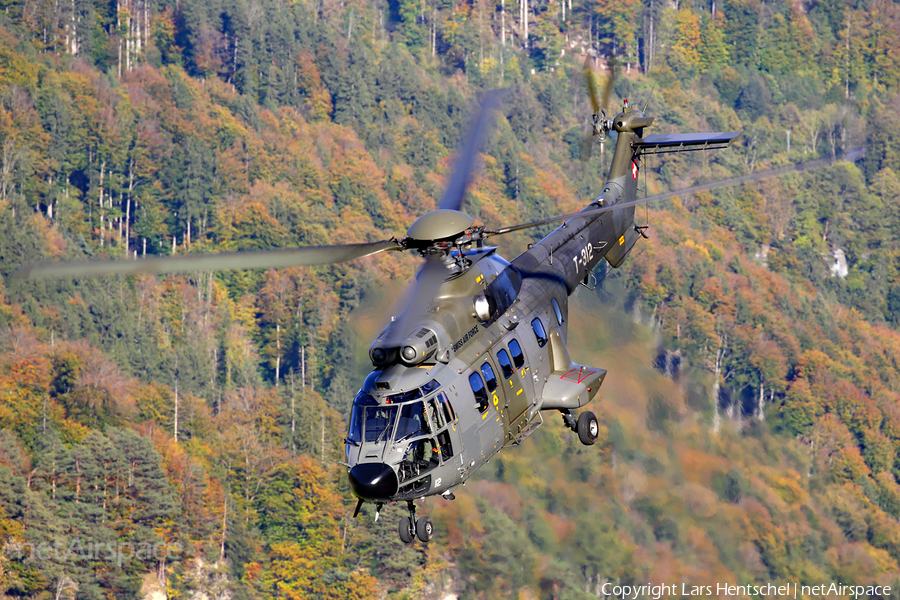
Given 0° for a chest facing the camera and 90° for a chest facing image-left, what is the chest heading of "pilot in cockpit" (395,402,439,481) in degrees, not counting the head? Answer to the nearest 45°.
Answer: approximately 45°

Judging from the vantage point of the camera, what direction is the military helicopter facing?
facing the viewer and to the left of the viewer
